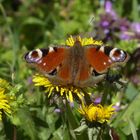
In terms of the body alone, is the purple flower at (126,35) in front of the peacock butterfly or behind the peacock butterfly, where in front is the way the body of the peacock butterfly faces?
in front

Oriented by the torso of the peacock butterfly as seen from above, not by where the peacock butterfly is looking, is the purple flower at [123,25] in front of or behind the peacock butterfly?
in front

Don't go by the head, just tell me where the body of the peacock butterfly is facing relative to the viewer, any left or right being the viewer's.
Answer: facing away from the viewer

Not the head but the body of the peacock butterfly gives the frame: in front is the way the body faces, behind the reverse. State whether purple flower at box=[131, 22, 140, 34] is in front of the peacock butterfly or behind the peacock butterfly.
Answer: in front

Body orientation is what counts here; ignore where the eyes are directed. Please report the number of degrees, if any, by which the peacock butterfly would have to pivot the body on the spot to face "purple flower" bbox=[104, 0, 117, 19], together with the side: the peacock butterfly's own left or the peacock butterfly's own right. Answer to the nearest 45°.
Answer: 0° — it already faces it

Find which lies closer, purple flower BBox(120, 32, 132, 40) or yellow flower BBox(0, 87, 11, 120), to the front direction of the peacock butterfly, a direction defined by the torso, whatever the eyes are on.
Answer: the purple flower
